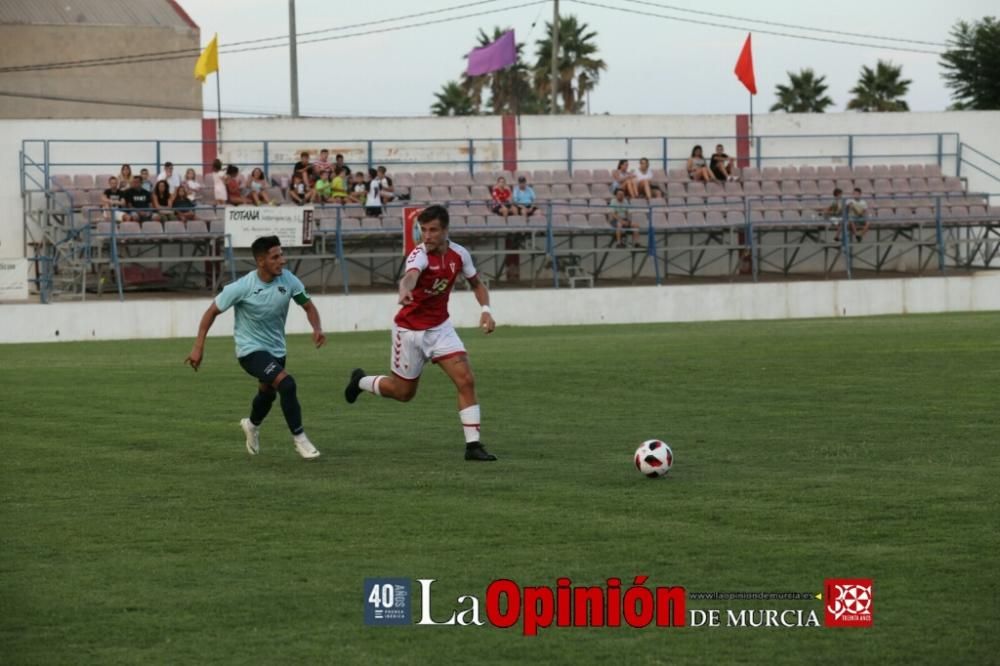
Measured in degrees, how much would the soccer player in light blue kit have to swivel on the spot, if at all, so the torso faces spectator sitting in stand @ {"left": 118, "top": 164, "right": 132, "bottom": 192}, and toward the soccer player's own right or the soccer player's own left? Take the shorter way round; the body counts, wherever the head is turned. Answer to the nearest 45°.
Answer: approximately 135° to the soccer player's own left

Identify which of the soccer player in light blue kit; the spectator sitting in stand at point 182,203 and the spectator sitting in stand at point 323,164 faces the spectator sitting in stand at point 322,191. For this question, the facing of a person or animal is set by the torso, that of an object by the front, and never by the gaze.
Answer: the spectator sitting in stand at point 323,164

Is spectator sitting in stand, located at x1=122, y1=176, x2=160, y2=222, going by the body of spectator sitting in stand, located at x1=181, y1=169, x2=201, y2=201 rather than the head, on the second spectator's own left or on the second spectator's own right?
on the second spectator's own right

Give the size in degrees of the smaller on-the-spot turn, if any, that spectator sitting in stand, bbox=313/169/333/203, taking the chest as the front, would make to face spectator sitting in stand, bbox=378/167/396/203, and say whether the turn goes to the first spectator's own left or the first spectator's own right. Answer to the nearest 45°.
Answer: approximately 90° to the first spectator's own left

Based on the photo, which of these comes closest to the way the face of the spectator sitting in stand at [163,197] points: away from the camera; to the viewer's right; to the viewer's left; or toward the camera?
toward the camera

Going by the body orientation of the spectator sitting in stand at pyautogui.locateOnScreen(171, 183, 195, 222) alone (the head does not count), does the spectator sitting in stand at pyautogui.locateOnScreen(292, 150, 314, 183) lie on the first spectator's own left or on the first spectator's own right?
on the first spectator's own left

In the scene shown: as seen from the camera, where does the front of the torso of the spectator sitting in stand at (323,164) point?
toward the camera

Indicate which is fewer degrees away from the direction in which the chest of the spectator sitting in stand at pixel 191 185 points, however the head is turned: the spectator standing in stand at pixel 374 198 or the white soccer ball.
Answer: the white soccer ball

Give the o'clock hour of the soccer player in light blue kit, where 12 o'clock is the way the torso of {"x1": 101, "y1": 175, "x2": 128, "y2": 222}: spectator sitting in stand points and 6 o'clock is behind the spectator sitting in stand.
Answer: The soccer player in light blue kit is roughly at 12 o'clock from the spectator sitting in stand.

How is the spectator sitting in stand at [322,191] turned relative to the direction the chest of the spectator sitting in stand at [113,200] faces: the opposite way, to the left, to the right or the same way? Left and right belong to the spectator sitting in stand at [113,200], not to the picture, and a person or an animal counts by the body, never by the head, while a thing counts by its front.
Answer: the same way

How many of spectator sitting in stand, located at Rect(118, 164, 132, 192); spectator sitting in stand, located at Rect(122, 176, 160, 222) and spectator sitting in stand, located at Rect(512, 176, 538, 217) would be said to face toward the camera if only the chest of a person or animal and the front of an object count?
3

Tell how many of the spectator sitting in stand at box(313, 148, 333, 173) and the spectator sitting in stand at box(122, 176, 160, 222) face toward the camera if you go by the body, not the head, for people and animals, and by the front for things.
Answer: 2

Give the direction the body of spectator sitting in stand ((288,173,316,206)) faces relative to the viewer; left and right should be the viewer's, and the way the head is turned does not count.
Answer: facing the viewer

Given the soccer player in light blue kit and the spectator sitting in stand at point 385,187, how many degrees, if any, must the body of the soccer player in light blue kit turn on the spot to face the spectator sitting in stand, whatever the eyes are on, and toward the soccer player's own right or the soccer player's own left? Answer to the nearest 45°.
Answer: approximately 135° to the soccer player's own left

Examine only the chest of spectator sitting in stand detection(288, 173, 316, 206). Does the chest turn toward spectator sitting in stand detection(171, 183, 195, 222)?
no

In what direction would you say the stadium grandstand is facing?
toward the camera

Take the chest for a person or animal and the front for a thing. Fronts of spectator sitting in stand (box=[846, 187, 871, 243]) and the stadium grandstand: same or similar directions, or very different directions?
same or similar directions

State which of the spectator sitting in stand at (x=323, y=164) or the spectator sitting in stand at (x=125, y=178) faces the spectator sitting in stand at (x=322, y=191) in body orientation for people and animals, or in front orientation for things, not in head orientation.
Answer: the spectator sitting in stand at (x=323, y=164)
